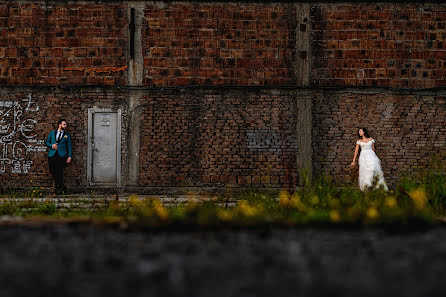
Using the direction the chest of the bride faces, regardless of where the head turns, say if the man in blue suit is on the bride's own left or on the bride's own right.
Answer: on the bride's own right

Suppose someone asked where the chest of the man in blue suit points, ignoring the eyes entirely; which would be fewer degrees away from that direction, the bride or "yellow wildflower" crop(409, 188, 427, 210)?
the yellow wildflower

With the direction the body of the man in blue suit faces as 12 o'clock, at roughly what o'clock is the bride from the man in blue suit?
The bride is roughly at 10 o'clock from the man in blue suit.

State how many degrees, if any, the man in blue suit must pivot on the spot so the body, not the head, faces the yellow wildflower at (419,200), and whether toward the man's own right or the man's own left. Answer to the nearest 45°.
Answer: approximately 45° to the man's own left

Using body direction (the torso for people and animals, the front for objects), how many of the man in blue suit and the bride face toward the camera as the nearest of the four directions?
2

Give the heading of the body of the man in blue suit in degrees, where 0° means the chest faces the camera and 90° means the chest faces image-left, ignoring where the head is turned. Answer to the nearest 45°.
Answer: approximately 0°

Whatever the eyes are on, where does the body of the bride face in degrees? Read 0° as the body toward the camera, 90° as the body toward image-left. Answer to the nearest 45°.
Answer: approximately 0°
